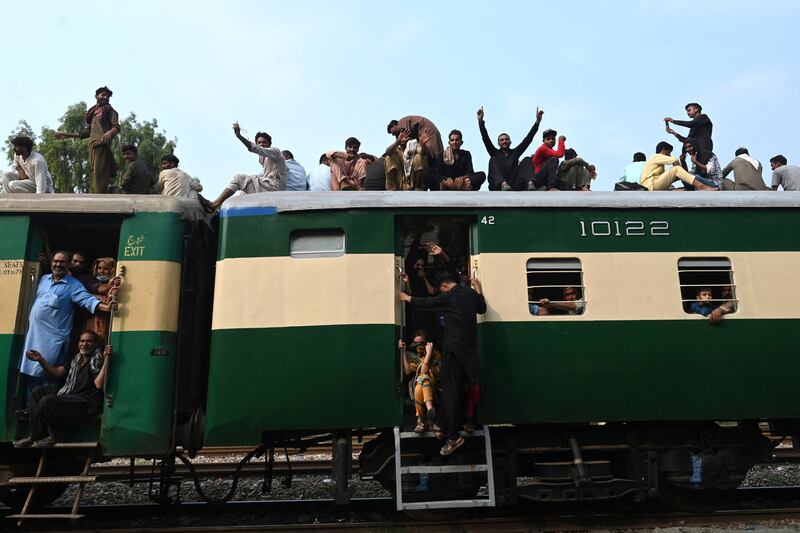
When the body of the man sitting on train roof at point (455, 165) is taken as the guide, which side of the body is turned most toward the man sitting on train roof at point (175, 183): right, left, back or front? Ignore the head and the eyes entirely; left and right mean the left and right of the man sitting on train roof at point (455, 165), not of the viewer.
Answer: right

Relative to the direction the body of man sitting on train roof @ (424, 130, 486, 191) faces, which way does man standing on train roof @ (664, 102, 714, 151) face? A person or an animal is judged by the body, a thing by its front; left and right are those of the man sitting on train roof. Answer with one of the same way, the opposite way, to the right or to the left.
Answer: to the right

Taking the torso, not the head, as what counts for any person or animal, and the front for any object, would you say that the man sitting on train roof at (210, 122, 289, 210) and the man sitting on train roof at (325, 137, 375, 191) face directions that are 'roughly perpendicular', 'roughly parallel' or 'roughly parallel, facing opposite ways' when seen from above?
roughly perpendicular

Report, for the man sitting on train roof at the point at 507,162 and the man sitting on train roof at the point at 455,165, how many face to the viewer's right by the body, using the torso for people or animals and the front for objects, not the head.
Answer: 0

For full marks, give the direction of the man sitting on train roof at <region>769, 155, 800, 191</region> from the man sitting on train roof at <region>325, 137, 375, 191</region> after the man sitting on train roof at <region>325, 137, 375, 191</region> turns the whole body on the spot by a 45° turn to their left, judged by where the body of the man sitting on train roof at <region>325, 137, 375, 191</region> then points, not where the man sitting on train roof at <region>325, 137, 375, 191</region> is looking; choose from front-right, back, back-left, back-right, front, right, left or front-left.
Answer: front-left

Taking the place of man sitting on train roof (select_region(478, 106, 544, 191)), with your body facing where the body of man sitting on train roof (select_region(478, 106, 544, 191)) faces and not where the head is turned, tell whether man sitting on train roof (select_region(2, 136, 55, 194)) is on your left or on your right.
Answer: on your right

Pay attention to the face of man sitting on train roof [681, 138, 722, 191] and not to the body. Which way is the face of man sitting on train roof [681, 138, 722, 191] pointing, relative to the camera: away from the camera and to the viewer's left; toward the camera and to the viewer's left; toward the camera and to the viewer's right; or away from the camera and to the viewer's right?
toward the camera and to the viewer's left

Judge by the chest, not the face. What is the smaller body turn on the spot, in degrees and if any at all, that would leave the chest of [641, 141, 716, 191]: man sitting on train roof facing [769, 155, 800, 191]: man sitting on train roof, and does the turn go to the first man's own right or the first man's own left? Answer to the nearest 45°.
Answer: approximately 45° to the first man's own left

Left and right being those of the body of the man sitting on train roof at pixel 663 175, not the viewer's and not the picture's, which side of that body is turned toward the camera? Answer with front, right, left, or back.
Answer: right

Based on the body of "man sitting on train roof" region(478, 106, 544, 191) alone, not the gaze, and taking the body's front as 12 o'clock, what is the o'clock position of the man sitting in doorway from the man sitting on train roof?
The man sitting in doorway is roughly at 2 o'clock from the man sitting on train roof.

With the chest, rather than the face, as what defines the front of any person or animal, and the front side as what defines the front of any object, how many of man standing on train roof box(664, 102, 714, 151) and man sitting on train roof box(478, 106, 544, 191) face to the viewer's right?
0

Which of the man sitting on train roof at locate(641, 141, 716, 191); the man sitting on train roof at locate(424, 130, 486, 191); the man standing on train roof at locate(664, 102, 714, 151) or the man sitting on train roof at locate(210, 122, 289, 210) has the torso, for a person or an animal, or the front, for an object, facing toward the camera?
the man sitting on train roof at locate(424, 130, 486, 191)

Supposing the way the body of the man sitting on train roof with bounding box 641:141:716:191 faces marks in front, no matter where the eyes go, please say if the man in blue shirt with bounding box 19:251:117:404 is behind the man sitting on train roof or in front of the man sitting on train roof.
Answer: behind
